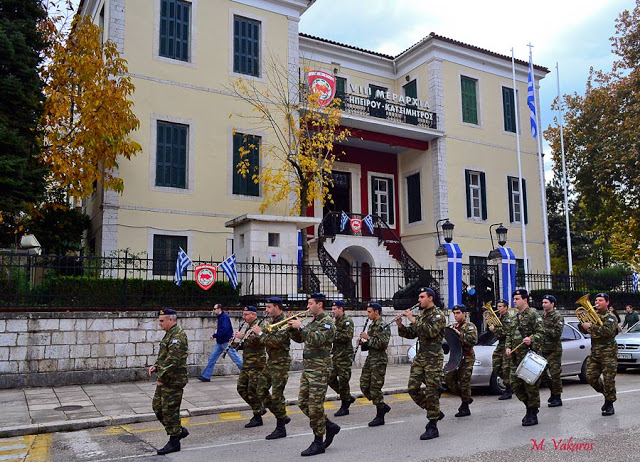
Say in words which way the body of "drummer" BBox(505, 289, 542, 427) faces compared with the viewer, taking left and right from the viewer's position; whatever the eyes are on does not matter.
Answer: facing the viewer and to the left of the viewer

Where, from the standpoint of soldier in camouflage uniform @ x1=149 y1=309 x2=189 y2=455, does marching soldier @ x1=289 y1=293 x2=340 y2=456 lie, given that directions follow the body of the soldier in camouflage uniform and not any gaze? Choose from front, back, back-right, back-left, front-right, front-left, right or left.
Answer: back

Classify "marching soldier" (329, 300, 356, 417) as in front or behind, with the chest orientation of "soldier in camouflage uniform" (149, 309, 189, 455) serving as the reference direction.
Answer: behind

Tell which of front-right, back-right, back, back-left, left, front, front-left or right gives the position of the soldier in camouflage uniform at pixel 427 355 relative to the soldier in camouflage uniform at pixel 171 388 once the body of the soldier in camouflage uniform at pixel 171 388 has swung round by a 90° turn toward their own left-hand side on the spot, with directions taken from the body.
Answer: left

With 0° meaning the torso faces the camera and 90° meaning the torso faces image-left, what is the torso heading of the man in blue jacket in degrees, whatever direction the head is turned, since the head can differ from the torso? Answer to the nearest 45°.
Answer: approximately 90°

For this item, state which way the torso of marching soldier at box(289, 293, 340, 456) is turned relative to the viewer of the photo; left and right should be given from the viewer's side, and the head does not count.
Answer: facing to the left of the viewer

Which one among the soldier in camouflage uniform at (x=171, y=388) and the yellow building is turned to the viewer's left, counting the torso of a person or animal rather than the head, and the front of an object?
the soldier in camouflage uniform

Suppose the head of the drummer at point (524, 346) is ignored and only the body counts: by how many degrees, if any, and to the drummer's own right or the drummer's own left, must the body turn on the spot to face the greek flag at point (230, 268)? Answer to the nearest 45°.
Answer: approximately 90° to the drummer's own right

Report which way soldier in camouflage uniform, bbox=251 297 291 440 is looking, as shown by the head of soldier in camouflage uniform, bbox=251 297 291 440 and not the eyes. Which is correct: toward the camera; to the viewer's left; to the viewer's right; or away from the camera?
to the viewer's left

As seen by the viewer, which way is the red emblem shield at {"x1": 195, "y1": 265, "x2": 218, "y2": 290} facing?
toward the camera

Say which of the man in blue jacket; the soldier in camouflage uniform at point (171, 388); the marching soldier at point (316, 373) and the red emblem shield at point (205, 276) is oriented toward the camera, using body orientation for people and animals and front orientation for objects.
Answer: the red emblem shield

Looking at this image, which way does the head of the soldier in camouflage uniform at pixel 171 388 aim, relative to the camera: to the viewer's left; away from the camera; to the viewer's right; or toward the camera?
to the viewer's left
